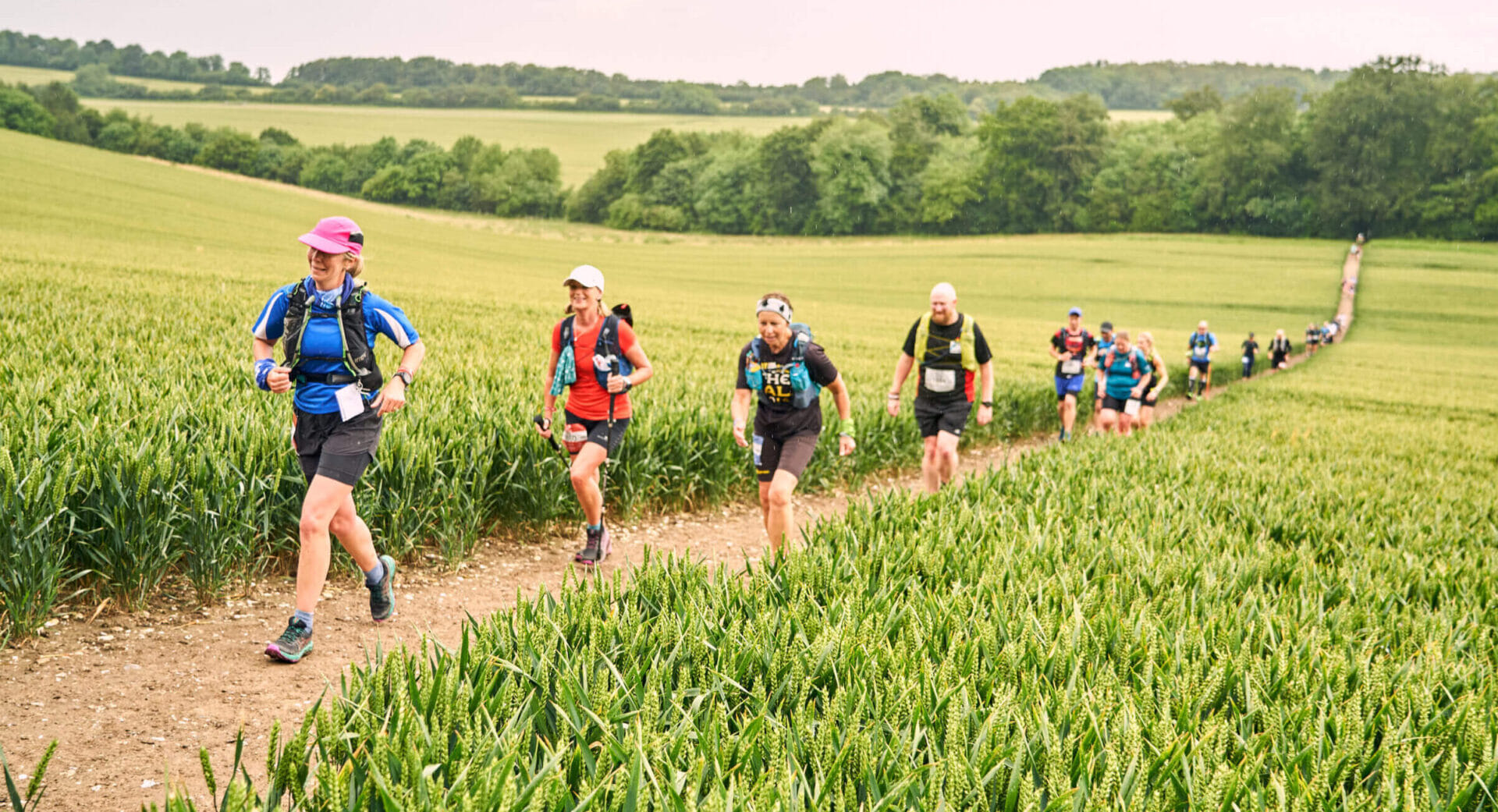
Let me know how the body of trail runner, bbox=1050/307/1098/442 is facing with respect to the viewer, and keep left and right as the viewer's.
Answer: facing the viewer

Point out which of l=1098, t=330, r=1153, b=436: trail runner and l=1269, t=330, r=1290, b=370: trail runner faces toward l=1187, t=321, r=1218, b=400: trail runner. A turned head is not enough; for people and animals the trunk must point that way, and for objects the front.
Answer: l=1269, t=330, r=1290, b=370: trail runner

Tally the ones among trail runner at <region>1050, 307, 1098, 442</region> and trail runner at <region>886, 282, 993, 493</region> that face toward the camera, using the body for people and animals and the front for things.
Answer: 2

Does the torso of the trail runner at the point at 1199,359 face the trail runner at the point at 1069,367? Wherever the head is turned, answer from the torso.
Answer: yes

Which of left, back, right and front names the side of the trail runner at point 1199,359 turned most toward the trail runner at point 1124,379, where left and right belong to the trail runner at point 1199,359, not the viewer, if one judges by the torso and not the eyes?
front

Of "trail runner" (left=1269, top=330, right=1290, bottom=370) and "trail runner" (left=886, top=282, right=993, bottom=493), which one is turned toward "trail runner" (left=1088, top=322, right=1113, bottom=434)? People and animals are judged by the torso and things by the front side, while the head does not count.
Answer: "trail runner" (left=1269, top=330, right=1290, bottom=370)

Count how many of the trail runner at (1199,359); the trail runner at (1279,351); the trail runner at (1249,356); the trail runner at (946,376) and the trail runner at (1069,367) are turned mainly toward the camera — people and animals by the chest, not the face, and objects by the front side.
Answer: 5

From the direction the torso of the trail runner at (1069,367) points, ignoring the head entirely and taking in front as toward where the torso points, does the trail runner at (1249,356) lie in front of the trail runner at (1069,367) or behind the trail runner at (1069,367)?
behind

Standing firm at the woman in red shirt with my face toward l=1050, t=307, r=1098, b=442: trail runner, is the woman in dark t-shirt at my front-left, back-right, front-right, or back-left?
front-right

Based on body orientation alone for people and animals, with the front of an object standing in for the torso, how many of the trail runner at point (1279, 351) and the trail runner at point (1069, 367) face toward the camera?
2

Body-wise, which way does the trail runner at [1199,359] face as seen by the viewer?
toward the camera

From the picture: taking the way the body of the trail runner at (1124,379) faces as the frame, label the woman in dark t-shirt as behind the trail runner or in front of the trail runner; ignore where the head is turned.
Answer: in front

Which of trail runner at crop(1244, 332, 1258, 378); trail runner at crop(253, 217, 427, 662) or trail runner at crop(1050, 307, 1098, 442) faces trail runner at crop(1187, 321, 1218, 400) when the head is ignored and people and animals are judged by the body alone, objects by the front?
trail runner at crop(1244, 332, 1258, 378)

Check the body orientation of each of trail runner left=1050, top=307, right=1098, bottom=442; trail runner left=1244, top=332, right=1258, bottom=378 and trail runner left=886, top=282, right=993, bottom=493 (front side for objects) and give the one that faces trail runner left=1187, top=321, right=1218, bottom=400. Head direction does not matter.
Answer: trail runner left=1244, top=332, right=1258, bottom=378

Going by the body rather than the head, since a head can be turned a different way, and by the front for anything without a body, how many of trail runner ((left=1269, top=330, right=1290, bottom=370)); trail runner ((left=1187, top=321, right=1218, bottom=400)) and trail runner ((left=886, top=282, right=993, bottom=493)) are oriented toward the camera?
3

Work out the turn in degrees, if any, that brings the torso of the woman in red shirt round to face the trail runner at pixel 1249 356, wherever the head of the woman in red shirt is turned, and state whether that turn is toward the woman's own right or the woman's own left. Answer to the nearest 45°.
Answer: approximately 180°

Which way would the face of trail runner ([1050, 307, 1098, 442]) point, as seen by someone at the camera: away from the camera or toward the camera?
toward the camera

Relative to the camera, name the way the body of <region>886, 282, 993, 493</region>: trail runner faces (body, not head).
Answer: toward the camera
